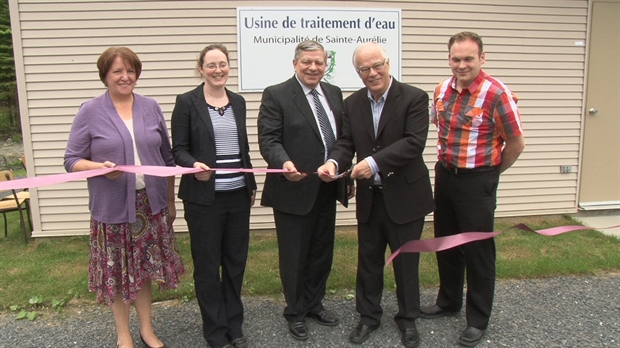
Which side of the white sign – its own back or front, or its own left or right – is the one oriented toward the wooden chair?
right

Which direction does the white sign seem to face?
toward the camera

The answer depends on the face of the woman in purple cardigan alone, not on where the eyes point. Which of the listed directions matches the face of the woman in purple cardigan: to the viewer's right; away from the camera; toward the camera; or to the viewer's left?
toward the camera

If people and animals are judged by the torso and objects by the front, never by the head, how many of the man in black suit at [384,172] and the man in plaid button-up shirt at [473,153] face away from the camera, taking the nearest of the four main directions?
0

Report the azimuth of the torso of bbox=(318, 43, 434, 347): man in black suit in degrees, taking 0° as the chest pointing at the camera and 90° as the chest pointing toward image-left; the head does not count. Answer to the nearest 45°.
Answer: approximately 45°

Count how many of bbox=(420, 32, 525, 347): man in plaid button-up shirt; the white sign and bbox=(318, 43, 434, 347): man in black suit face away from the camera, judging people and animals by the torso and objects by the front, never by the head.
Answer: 0

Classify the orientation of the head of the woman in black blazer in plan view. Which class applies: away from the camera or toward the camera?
toward the camera

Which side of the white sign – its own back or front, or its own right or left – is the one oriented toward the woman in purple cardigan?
front

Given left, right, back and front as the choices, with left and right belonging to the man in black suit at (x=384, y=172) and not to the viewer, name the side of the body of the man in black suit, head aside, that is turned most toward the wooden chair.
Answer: right

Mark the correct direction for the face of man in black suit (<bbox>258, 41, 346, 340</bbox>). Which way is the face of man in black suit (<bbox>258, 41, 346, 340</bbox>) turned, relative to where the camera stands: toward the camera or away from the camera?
toward the camera

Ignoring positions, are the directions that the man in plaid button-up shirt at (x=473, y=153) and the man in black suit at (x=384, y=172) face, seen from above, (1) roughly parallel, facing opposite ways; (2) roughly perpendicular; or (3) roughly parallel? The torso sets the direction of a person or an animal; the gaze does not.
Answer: roughly parallel

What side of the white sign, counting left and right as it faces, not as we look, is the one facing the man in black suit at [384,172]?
front
